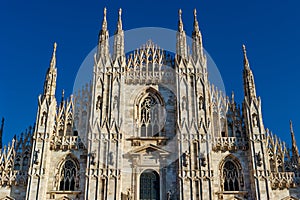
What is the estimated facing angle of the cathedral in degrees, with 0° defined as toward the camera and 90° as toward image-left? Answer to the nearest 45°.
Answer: approximately 0°
